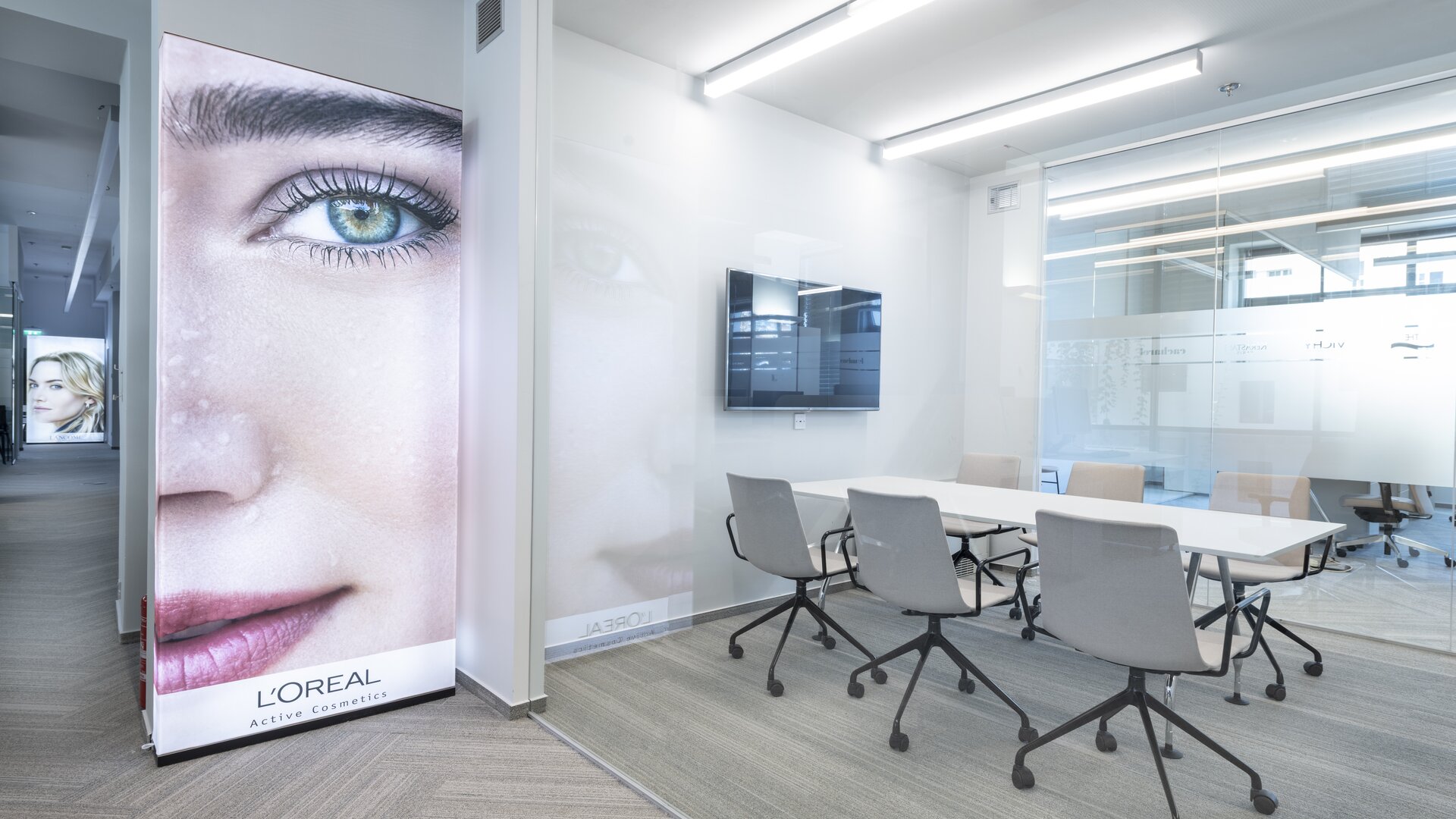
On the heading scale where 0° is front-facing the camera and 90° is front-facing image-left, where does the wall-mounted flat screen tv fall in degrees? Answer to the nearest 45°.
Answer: approximately 315°

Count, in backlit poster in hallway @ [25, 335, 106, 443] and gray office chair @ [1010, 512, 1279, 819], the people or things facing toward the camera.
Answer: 1

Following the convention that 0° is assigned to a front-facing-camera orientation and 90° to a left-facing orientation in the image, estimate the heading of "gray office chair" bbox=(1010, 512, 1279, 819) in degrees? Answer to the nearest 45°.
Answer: approximately 225°

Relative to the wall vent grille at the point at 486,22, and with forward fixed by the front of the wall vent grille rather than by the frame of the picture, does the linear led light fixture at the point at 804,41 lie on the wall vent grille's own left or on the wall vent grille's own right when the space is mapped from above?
on the wall vent grille's own left

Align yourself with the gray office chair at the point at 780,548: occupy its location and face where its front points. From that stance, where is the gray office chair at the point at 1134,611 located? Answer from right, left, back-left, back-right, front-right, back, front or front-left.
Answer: right

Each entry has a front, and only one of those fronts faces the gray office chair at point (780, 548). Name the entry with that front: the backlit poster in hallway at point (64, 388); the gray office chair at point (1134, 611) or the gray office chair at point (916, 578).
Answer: the backlit poster in hallway

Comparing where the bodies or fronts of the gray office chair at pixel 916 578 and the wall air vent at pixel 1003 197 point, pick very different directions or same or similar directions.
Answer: very different directions
